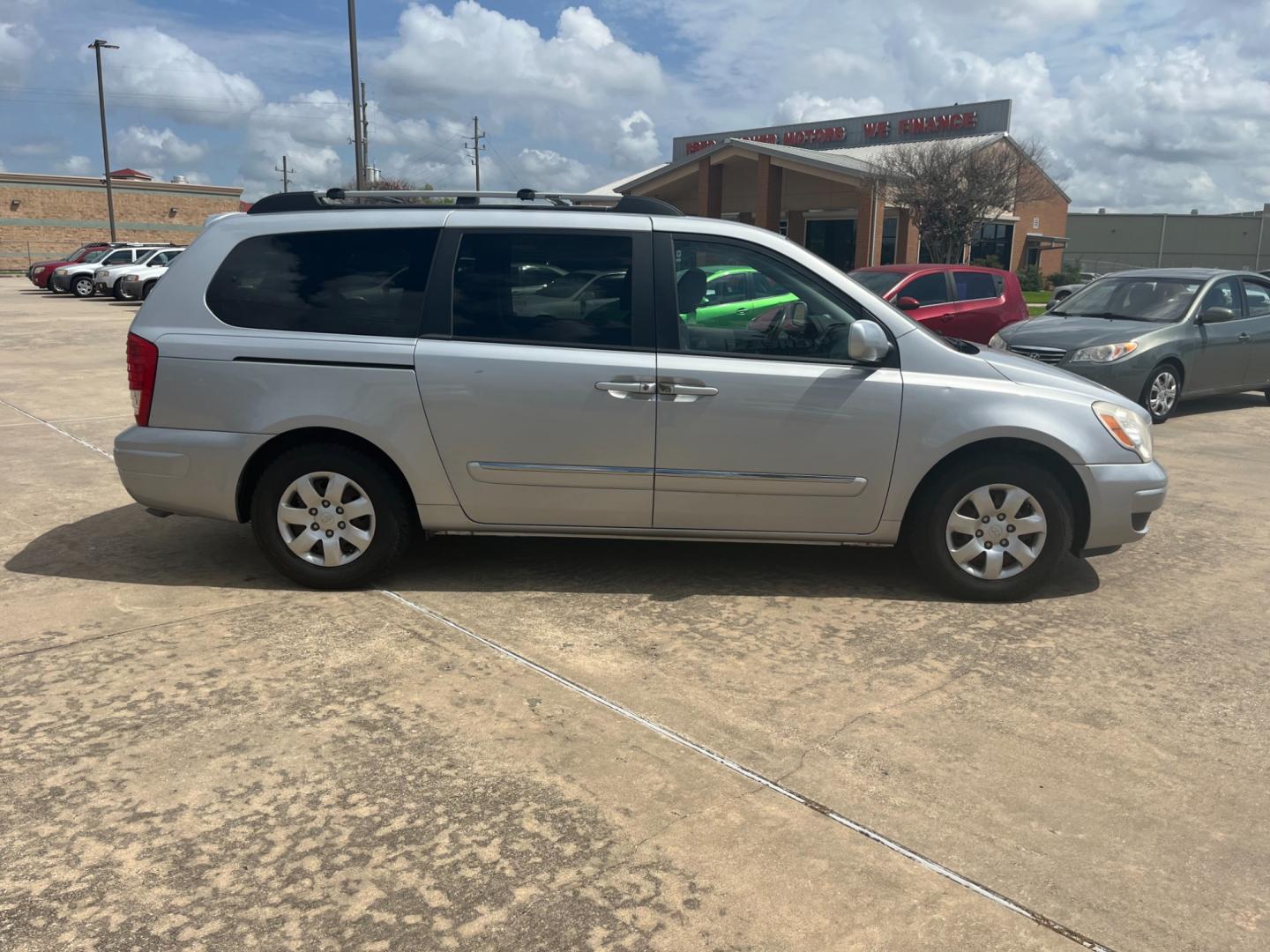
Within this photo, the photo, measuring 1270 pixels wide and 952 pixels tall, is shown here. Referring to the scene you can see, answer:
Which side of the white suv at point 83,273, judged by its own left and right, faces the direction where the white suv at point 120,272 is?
left

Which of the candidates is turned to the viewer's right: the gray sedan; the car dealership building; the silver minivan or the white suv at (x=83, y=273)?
the silver minivan

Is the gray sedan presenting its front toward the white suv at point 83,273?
no

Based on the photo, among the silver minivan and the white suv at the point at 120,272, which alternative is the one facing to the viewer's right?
the silver minivan

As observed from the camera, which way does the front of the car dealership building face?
facing the viewer and to the left of the viewer

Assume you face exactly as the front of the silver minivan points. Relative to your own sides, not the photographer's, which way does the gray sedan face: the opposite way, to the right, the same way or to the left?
the opposite way

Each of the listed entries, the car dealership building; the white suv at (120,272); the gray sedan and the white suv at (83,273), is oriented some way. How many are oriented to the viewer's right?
0

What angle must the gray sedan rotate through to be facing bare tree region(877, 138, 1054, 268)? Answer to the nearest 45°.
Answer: approximately 135° to its right

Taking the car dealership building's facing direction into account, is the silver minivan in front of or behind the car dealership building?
in front

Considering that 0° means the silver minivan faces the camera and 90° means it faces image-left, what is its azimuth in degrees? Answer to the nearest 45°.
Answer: approximately 270°

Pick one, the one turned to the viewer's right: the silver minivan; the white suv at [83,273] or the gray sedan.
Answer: the silver minivan

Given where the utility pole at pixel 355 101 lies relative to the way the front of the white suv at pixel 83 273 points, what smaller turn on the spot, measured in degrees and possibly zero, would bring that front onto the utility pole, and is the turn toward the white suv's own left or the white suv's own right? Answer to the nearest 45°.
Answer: approximately 90° to the white suv's own left

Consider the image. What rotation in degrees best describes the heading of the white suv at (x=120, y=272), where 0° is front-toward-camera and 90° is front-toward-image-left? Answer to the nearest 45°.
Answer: approximately 45°

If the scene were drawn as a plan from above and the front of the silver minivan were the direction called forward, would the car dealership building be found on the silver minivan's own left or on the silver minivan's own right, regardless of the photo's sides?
on the silver minivan's own left
